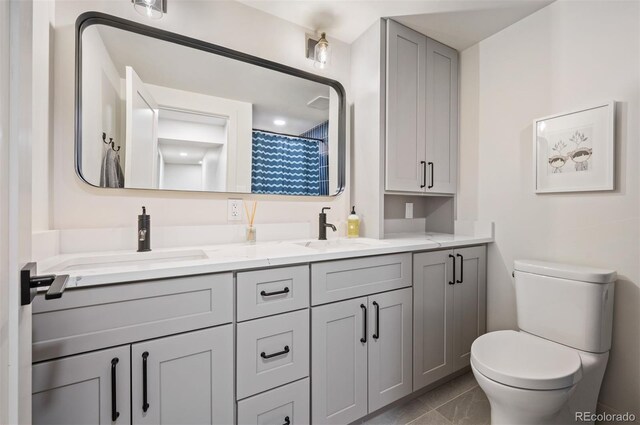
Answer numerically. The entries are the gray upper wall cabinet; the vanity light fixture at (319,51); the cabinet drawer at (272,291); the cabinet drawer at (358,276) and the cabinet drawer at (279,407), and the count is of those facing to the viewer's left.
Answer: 0

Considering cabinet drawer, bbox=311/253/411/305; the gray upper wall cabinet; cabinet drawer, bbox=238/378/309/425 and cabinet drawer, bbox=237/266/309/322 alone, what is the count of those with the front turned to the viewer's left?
0

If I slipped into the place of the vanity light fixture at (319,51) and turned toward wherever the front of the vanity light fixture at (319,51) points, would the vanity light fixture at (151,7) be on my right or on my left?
on my right

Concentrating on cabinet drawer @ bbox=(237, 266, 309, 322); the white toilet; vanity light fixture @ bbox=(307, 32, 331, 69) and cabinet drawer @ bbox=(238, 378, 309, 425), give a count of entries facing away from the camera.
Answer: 0

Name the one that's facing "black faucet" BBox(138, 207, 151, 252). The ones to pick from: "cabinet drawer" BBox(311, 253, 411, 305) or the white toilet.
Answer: the white toilet

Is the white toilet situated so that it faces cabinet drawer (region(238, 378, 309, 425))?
yes

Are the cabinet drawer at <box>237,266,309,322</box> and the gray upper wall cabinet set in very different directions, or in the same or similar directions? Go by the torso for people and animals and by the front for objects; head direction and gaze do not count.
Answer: same or similar directions

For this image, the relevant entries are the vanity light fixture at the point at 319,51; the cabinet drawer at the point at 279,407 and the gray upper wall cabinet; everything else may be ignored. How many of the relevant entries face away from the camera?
0

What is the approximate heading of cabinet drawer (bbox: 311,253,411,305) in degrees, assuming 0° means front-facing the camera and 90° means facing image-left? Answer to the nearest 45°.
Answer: approximately 315°

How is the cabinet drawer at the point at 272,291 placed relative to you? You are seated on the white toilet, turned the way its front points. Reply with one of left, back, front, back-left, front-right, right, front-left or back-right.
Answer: front

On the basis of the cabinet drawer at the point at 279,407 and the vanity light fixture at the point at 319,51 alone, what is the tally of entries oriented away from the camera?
0
